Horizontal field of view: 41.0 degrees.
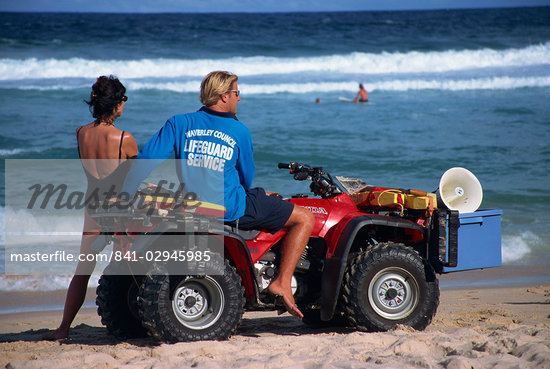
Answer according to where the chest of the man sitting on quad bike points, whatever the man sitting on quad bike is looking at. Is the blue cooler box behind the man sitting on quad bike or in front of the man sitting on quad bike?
in front

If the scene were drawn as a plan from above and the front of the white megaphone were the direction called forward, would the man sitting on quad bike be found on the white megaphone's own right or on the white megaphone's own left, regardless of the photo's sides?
on the white megaphone's own right

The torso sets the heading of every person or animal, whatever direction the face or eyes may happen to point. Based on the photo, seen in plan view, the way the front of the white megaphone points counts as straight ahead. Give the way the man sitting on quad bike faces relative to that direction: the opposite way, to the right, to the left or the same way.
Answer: to the left

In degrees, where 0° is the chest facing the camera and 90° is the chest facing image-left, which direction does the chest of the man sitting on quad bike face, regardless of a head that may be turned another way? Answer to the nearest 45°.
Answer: approximately 225°

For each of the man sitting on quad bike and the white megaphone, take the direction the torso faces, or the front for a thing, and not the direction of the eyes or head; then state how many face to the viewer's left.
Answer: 0

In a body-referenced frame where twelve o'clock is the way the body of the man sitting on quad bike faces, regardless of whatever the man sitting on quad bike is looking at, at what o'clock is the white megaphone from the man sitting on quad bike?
The white megaphone is roughly at 1 o'clock from the man sitting on quad bike.

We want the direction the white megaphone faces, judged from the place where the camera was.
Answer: facing the viewer and to the right of the viewer

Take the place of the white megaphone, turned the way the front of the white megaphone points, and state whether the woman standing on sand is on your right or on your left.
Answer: on your right

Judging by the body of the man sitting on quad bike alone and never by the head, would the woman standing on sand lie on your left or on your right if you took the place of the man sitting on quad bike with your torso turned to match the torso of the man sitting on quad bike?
on your left
